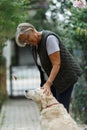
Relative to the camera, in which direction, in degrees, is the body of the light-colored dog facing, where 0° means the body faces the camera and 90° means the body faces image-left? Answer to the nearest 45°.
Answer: approximately 90°

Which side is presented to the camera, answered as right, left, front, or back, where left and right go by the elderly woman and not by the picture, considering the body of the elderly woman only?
left

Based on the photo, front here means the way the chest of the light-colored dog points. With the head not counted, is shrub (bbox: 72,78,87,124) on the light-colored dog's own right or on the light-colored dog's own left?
on the light-colored dog's own right
